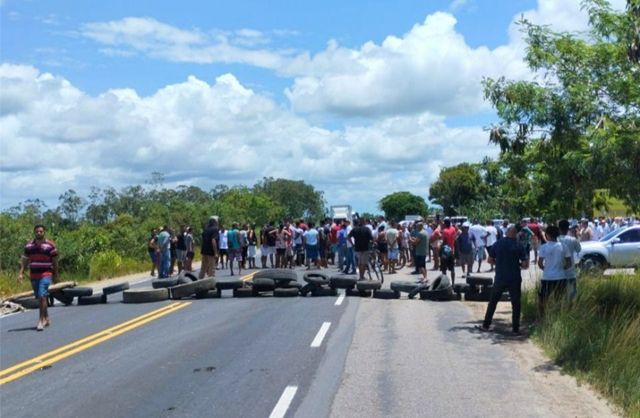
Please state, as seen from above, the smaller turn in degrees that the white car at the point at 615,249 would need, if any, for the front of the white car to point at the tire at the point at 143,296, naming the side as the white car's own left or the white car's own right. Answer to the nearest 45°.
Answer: approximately 45° to the white car's own left

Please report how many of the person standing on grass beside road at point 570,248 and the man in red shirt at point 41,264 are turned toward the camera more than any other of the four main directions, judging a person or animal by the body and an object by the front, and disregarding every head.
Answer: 1

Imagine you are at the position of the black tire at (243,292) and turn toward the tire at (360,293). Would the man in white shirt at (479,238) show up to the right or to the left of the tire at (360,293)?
left

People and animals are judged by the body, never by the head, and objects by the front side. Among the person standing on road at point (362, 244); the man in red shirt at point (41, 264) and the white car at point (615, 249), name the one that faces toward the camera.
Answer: the man in red shirt

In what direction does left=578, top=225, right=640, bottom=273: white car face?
to the viewer's left

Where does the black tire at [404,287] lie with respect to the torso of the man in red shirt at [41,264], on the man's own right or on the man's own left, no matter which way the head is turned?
on the man's own left

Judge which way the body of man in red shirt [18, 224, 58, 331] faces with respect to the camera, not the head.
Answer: toward the camera
